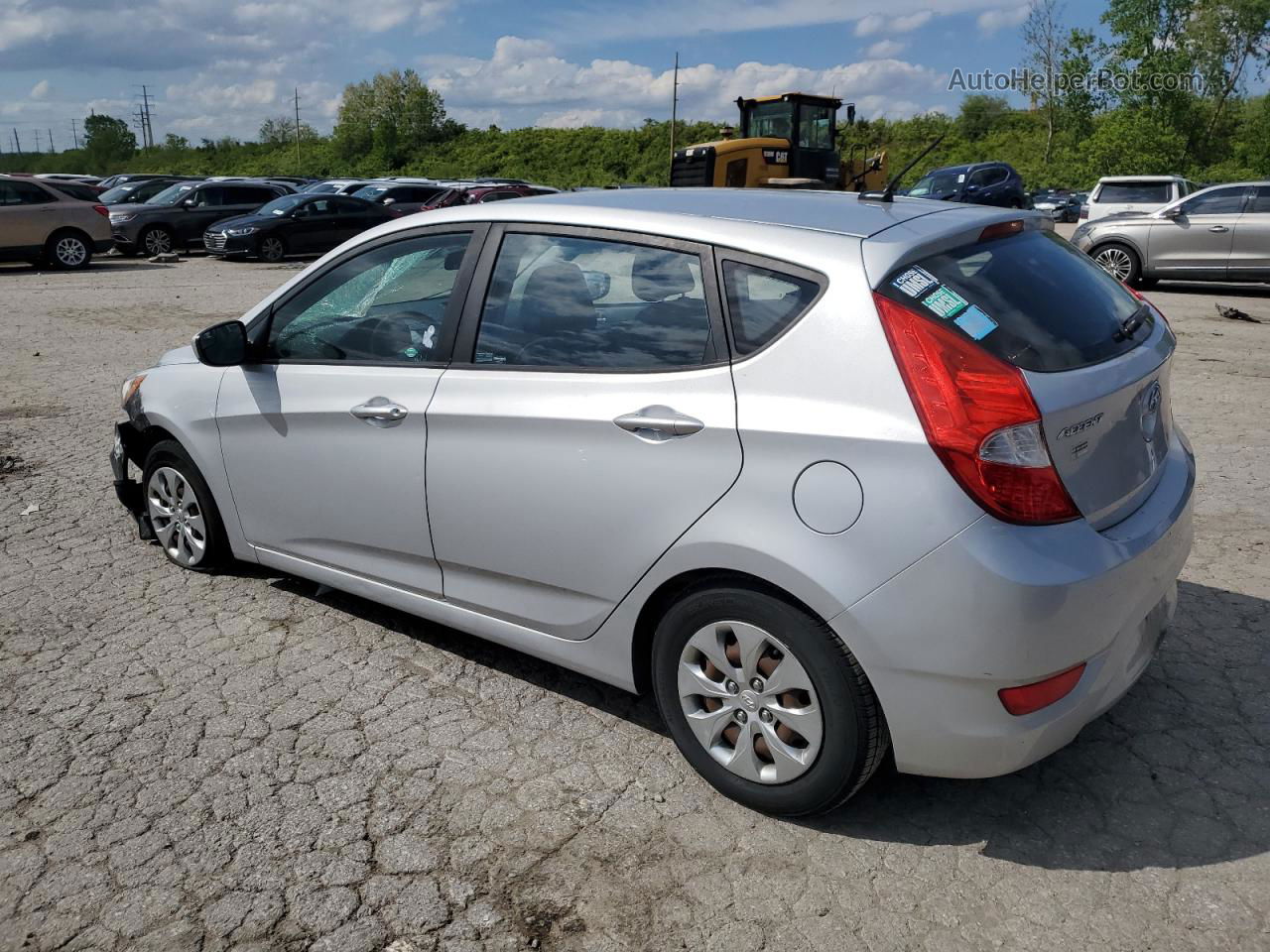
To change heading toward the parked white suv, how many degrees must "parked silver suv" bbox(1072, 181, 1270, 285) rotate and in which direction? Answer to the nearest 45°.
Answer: approximately 90° to its right

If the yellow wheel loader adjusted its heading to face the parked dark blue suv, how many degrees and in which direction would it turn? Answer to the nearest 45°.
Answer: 0° — it already faces it

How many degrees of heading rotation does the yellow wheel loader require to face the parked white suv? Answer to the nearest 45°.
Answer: approximately 45° to its right

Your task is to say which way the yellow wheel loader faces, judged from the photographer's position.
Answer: facing away from the viewer and to the right of the viewer

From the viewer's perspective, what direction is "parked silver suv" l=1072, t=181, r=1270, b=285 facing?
to the viewer's left

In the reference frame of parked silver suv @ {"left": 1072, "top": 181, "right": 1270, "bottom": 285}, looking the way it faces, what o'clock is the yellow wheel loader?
The yellow wheel loader is roughly at 1 o'clock from the parked silver suv.

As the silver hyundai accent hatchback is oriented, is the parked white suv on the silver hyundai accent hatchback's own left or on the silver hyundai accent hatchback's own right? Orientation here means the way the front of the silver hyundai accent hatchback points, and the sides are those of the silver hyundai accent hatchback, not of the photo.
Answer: on the silver hyundai accent hatchback's own right

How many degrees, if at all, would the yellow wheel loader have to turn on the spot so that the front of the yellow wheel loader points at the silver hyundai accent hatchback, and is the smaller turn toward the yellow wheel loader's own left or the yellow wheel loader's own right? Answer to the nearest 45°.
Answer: approximately 135° to the yellow wheel loader's own right

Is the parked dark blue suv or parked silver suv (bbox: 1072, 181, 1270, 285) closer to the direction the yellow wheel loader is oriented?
the parked dark blue suv

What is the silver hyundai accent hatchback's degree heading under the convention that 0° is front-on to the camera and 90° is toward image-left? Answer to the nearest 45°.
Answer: approximately 135°
